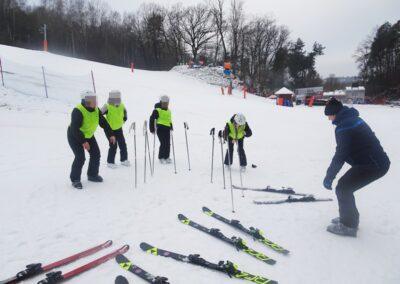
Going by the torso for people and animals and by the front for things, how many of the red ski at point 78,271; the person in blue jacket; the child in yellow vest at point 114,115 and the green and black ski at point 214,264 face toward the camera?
1

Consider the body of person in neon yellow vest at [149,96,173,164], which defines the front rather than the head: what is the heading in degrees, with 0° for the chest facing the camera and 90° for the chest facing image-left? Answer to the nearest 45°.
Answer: approximately 315°

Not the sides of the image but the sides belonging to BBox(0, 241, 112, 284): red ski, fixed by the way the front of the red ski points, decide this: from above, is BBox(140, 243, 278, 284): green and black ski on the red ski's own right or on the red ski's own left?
on the red ski's own right

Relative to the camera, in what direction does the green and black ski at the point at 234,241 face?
facing away from the viewer and to the left of the viewer

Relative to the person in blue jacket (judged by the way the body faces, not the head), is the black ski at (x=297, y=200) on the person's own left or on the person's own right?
on the person's own right

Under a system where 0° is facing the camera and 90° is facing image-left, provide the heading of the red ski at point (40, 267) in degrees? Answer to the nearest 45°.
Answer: approximately 225°

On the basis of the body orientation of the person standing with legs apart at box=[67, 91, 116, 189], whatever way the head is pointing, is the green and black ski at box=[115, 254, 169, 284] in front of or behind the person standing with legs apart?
in front

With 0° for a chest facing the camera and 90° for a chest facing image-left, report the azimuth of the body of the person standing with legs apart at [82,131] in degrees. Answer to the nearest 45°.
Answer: approximately 315°

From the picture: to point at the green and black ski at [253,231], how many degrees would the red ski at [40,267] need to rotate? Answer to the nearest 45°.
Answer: approximately 45° to its right

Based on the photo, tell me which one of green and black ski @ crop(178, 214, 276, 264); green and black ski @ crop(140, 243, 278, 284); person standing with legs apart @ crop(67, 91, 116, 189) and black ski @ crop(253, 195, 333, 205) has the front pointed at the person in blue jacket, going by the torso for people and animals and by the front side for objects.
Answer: the person standing with legs apart

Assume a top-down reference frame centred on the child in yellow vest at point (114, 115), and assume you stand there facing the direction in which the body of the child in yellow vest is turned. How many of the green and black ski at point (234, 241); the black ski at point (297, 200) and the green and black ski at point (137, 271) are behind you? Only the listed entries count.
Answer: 0

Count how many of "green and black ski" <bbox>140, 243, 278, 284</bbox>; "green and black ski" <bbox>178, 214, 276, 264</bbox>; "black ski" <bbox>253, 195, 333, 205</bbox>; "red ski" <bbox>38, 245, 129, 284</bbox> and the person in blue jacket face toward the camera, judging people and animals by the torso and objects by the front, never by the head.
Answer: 0

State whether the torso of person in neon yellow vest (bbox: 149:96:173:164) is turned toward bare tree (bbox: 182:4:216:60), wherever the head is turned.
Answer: no
